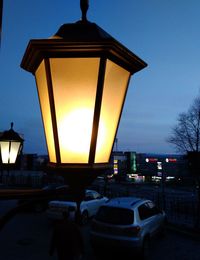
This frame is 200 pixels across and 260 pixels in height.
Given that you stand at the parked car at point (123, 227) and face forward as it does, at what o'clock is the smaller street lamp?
The smaller street lamp is roughly at 6 o'clock from the parked car.

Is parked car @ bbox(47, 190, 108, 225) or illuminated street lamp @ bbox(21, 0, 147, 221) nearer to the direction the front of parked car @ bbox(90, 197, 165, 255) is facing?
the parked car

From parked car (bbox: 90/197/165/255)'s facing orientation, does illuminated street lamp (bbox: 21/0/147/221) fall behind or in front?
behind

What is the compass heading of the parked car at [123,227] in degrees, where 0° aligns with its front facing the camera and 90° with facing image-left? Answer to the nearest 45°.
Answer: approximately 225°

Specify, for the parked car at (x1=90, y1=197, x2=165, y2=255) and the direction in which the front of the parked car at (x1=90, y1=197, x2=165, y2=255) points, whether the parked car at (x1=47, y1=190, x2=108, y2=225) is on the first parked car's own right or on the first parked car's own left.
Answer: on the first parked car's own left

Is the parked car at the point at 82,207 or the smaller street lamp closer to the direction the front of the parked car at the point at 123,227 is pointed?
the parked car

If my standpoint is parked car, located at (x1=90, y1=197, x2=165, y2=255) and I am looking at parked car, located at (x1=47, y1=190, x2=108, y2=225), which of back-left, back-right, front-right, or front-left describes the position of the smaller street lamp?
back-left

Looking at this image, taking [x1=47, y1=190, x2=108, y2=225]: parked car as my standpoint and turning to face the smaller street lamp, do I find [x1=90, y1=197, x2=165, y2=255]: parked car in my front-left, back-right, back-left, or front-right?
front-left

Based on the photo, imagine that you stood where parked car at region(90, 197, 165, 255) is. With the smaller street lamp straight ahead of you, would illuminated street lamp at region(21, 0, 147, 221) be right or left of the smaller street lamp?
left
